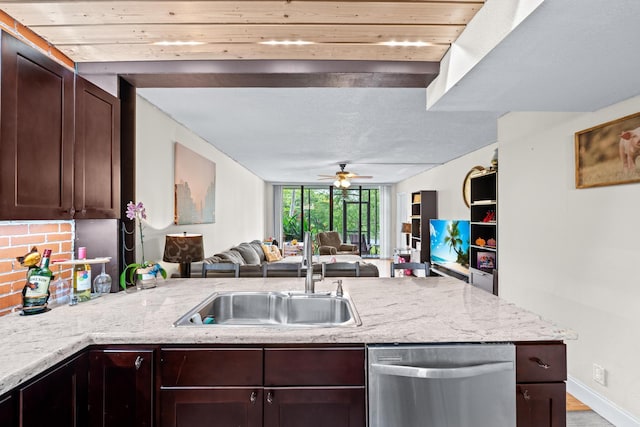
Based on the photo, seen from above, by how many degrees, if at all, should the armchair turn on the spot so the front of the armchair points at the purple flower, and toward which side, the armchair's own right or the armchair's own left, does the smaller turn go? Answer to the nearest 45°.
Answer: approximately 45° to the armchair's own right

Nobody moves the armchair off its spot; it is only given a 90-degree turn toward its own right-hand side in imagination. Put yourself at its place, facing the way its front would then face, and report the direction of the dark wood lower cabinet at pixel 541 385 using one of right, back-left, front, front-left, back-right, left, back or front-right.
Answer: front-left

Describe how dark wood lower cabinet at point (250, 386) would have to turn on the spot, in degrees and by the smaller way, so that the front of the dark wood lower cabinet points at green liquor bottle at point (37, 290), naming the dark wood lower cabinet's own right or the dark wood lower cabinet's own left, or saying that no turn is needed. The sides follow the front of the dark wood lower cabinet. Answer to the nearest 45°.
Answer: approximately 90° to the dark wood lower cabinet's own right

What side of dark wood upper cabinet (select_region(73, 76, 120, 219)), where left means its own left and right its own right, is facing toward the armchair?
left

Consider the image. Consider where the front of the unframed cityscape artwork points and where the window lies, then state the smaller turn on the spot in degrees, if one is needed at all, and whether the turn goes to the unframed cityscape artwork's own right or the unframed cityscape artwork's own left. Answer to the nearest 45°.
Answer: approximately 90° to the unframed cityscape artwork's own left

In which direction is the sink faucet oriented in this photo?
toward the camera

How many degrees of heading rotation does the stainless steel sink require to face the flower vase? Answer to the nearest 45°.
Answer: approximately 90° to its right

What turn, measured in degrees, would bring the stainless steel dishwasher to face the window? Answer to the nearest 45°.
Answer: approximately 180°

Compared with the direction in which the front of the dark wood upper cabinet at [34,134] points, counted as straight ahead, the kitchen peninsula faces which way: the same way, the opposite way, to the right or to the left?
to the right

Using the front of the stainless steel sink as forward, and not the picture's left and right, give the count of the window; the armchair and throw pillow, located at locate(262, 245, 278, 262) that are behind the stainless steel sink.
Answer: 3

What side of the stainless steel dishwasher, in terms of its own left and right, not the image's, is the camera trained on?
front

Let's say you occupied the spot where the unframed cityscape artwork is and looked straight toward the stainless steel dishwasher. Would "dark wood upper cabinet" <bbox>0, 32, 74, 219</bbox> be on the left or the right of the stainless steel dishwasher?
right

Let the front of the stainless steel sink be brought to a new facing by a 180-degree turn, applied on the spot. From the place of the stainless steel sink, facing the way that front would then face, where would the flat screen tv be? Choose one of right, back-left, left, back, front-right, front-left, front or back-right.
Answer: front-right

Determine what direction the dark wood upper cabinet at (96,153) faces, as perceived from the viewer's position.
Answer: facing the viewer and to the right of the viewer

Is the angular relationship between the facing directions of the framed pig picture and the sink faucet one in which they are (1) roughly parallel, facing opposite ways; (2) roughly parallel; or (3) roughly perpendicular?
roughly perpendicular

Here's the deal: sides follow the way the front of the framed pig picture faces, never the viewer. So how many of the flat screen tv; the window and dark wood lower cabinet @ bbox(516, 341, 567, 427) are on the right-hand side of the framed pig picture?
2
